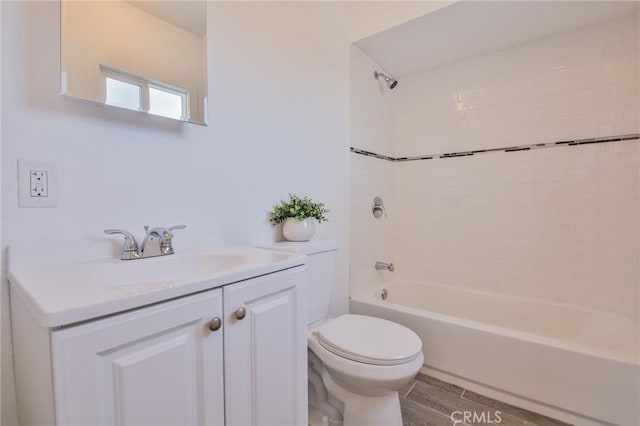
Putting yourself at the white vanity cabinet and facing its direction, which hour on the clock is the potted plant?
The potted plant is roughly at 9 o'clock from the white vanity cabinet.

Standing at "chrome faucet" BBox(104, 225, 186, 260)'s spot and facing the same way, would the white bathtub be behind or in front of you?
in front

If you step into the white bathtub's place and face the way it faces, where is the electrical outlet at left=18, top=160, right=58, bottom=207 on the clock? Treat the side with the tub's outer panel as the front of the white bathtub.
The electrical outlet is roughly at 12 o'clock from the white bathtub.

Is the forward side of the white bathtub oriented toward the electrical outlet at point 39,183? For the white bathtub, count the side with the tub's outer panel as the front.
yes

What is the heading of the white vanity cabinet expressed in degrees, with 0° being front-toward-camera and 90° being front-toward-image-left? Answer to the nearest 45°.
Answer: approximately 315°

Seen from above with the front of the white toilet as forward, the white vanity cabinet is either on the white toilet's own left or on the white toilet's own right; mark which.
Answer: on the white toilet's own right

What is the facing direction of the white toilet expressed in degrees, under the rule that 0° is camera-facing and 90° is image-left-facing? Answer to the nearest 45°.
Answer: approximately 315°
